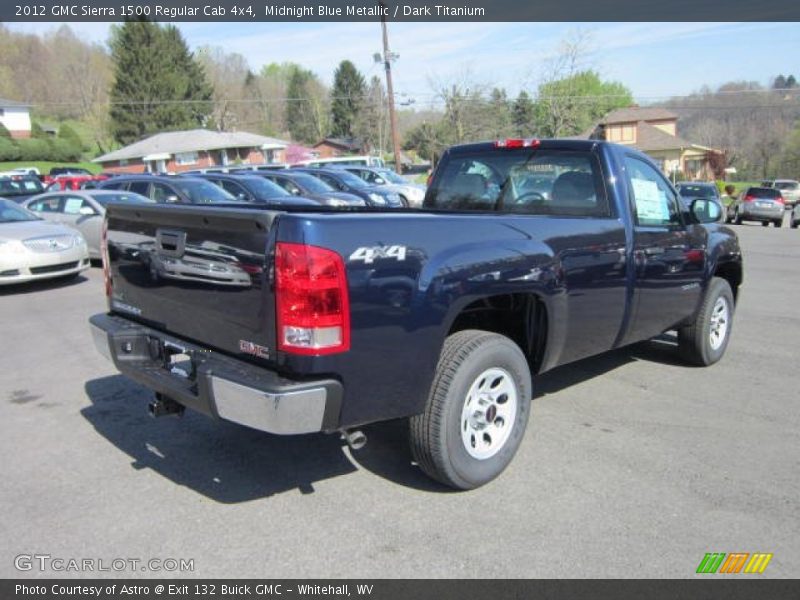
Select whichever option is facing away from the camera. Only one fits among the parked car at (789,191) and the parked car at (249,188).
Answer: the parked car at (789,191)

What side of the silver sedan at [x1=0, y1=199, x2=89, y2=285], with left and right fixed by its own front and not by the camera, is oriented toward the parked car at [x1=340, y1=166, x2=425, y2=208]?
left

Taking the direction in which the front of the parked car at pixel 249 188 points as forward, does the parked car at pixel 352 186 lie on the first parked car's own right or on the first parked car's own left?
on the first parked car's own left

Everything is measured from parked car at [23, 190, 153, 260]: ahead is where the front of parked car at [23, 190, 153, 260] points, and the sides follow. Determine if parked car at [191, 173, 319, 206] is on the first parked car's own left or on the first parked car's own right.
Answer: on the first parked car's own left

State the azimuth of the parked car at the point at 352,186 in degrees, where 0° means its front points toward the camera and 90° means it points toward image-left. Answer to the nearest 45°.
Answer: approximately 315°

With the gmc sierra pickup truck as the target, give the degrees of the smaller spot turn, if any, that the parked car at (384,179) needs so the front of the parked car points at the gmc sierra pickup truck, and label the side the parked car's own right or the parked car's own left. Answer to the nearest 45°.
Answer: approximately 45° to the parked car's own right

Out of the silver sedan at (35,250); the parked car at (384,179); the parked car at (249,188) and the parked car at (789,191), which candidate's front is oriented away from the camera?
the parked car at (789,191)

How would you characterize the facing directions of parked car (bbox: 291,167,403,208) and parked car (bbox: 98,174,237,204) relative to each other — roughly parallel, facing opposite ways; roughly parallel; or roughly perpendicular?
roughly parallel

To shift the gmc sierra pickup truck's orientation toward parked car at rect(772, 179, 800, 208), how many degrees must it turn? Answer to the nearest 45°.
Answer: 0° — it already faces it

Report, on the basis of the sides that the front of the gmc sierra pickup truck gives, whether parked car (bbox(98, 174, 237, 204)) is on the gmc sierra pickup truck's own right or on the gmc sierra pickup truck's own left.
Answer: on the gmc sierra pickup truck's own left

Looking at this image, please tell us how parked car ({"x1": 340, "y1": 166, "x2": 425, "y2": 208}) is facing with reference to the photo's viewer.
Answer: facing the viewer and to the right of the viewer

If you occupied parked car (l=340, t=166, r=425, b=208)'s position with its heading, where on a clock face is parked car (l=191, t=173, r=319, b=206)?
parked car (l=191, t=173, r=319, b=206) is roughly at 2 o'clock from parked car (l=340, t=166, r=425, b=208).

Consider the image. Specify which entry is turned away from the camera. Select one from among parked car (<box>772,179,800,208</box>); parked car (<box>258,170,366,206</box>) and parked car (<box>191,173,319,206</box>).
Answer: parked car (<box>772,179,800,208</box>)
